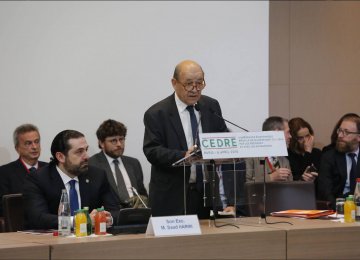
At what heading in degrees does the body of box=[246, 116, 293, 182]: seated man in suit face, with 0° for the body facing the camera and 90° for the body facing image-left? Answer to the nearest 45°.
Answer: approximately 315°

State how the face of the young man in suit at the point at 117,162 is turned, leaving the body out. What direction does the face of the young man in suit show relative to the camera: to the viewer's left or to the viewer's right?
to the viewer's right

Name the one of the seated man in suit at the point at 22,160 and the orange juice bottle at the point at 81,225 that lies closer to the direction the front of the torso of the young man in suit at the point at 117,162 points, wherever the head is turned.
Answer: the orange juice bottle

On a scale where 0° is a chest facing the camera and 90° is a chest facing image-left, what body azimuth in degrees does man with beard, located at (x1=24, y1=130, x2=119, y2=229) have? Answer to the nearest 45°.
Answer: approximately 315°

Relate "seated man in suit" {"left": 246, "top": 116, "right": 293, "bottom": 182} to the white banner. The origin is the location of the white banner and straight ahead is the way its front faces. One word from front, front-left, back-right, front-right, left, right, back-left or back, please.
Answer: back

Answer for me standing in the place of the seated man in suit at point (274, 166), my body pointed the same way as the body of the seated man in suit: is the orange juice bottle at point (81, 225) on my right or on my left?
on my right

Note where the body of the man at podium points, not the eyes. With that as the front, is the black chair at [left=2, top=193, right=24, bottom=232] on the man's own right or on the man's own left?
on the man's own right

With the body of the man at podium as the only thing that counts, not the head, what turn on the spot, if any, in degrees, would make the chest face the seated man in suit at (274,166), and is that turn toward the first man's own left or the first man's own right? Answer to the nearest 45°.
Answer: approximately 90° to the first man's own left

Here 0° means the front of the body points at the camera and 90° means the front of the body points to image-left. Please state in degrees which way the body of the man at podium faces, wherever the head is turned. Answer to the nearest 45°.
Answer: approximately 315°
